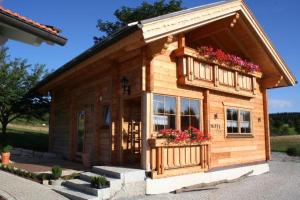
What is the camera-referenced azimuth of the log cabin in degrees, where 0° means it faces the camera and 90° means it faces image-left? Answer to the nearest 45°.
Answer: approximately 315°

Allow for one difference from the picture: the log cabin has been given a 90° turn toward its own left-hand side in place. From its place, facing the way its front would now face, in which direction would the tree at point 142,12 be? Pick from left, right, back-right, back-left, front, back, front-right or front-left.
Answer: front-left

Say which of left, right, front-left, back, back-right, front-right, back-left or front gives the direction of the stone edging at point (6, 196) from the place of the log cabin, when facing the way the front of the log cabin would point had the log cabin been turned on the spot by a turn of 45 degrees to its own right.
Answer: front-right

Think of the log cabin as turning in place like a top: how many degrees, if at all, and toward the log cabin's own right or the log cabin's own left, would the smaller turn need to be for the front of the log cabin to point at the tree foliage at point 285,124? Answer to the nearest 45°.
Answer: approximately 90° to the log cabin's own left

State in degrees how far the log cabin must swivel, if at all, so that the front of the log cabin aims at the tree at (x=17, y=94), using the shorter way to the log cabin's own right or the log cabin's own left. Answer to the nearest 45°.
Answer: approximately 180°
